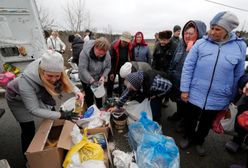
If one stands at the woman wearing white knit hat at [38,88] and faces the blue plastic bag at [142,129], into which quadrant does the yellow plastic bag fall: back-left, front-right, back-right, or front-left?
front-right

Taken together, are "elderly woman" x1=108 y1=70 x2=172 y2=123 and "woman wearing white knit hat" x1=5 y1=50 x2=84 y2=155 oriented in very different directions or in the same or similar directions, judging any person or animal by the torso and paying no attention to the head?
very different directions

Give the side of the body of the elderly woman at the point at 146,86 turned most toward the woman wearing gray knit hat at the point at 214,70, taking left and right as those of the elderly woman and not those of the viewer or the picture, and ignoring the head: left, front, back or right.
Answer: back

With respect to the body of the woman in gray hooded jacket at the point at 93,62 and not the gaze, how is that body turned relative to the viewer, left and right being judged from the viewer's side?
facing the viewer and to the right of the viewer

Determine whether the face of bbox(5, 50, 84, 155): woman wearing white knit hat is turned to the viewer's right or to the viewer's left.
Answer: to the viewer's right

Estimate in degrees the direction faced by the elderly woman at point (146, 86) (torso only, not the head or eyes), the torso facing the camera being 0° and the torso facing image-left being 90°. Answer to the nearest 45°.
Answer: approximately 90°

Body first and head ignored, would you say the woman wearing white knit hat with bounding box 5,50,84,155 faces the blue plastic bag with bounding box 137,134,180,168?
yes

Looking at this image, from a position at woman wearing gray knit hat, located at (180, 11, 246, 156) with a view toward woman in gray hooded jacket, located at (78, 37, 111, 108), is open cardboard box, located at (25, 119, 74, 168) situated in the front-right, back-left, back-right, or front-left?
front-left

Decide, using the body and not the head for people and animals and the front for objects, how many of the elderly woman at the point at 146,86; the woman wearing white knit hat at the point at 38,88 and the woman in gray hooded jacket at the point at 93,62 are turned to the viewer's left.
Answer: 1

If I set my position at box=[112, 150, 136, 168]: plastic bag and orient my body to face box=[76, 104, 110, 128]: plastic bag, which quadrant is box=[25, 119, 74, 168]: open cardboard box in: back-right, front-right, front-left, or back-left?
front-left

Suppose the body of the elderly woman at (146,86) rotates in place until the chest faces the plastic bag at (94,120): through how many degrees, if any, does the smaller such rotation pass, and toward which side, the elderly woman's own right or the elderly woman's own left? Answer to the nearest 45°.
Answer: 0° — they already face it

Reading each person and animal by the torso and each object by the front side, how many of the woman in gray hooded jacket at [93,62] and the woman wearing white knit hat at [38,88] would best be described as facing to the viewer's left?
0

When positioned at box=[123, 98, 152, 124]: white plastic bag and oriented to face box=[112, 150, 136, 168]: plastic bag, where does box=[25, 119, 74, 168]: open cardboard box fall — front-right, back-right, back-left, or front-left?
front-right
